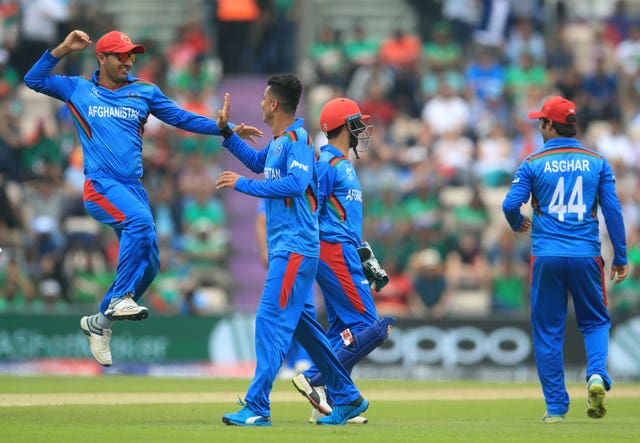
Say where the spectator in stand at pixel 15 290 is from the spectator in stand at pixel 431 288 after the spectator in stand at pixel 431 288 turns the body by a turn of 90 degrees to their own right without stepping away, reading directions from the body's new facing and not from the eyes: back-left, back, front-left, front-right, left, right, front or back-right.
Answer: front

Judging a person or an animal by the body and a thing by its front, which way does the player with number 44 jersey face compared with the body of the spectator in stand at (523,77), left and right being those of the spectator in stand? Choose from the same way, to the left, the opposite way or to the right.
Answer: the opposite way

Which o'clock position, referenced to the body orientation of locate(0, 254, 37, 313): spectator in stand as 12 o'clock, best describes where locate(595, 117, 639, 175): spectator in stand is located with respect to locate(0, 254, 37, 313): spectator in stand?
locate(595, 117, 639, 175): spectator in stand is roughly at 9 o'clock from locate(0, 254, 37, 313): spectator in stand.

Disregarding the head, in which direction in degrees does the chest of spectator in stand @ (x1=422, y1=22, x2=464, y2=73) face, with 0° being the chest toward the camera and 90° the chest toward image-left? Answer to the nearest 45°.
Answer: approximately 0°

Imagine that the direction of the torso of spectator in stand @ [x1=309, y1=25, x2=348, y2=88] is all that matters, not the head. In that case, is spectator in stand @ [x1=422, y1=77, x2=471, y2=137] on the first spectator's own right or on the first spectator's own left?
on the first spectator's own left

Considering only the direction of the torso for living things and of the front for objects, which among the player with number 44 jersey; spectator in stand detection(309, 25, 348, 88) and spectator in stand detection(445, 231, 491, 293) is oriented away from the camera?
the player with number 44 jersey

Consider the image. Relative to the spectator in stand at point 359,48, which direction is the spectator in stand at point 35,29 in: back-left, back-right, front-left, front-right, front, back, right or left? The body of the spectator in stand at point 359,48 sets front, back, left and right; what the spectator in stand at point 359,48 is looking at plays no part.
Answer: right

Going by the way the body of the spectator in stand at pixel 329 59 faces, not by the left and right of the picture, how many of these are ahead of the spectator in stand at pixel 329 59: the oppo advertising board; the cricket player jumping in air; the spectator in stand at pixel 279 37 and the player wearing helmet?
3

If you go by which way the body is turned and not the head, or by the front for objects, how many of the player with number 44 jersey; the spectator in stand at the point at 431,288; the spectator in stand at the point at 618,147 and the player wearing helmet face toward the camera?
2
